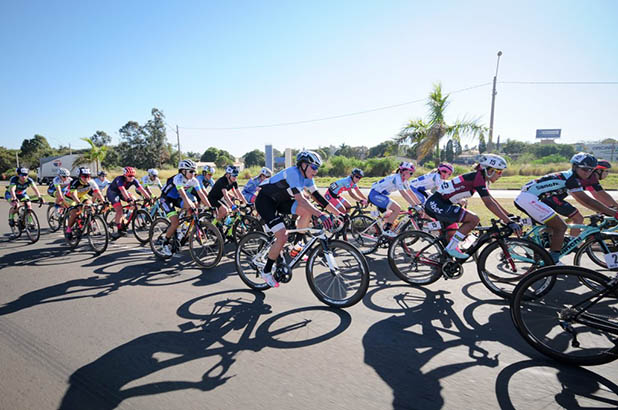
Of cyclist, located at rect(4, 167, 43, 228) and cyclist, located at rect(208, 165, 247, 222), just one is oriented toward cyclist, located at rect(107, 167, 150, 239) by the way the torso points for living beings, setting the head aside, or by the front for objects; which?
cyclist, located at rect(4, 167, 43, 228)

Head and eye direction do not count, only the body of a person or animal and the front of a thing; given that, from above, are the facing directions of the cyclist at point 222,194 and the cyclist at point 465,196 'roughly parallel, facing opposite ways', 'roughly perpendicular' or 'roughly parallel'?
roughly parallel

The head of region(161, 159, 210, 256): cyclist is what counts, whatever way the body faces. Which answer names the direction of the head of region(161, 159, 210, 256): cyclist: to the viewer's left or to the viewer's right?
to the viewer's right

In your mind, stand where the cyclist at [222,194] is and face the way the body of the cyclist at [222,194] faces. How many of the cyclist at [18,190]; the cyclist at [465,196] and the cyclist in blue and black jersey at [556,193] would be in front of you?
2

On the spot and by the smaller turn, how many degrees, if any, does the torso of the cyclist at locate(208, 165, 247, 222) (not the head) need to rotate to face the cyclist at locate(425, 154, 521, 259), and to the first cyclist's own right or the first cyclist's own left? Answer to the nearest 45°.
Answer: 0° — they already face them

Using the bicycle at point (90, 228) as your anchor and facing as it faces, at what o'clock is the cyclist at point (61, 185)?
The cyclist is roughly at 7 o'clock from the bicycle.

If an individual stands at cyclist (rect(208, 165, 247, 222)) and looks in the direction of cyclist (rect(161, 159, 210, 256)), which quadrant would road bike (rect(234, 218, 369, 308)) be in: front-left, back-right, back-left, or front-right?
front-left

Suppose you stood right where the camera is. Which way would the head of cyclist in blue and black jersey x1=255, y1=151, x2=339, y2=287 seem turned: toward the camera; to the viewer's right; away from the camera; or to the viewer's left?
to the viewer's right

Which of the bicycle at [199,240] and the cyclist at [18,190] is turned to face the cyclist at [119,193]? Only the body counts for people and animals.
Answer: the cyclist at [18,190]

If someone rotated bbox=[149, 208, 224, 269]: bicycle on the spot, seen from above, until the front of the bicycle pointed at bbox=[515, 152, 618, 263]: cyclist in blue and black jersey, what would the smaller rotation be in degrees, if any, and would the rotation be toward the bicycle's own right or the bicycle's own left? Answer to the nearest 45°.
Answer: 0° — it already faces them

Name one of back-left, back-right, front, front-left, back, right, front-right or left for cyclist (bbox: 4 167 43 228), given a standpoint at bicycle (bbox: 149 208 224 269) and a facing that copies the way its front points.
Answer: back

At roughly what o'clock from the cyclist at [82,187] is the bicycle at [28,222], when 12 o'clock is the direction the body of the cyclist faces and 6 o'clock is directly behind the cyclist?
The bicycle is roughly at 6 o'clock from the cyclist.

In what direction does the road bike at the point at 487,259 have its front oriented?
to the viewer's right

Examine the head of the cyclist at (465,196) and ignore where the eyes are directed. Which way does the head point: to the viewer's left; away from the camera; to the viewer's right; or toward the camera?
to the viewer's right

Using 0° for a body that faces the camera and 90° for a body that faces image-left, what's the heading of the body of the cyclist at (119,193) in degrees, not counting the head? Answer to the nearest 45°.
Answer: approximately 315°

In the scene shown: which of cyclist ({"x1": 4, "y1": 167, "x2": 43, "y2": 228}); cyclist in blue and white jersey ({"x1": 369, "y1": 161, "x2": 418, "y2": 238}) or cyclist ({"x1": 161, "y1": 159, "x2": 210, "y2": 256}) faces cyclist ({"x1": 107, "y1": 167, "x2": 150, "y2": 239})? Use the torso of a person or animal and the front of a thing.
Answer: cyclist ({"x1": 4, "y1": 167, "x2": 43, "y2": 228})

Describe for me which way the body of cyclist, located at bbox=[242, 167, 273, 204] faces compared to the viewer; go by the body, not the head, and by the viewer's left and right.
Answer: facing to the right of the viewer

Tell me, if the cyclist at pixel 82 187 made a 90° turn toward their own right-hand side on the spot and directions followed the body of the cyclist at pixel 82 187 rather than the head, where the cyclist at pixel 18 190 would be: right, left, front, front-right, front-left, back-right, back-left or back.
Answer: right

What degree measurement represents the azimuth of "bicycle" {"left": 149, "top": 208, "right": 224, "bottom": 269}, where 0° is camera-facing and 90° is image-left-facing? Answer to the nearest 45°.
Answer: approximately 315°

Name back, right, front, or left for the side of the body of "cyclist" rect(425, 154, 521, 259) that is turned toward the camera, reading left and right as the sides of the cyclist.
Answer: right

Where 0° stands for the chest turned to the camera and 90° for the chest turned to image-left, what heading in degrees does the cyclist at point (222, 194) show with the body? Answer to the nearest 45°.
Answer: approximately 315°

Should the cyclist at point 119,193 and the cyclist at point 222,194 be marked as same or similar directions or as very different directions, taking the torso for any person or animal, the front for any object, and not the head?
same or similar directions
